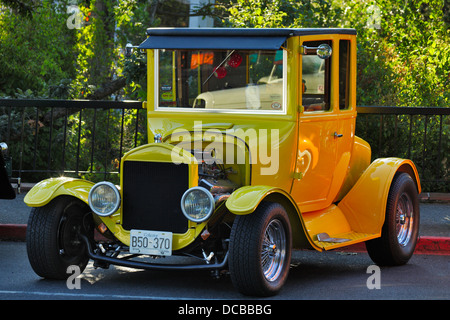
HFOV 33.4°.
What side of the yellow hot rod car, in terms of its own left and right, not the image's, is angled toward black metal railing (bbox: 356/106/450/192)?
back

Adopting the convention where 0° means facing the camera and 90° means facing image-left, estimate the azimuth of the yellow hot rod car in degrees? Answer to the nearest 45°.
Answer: approximately 45°

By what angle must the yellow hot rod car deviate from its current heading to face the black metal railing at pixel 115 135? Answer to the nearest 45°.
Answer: approximately 135° to its right
